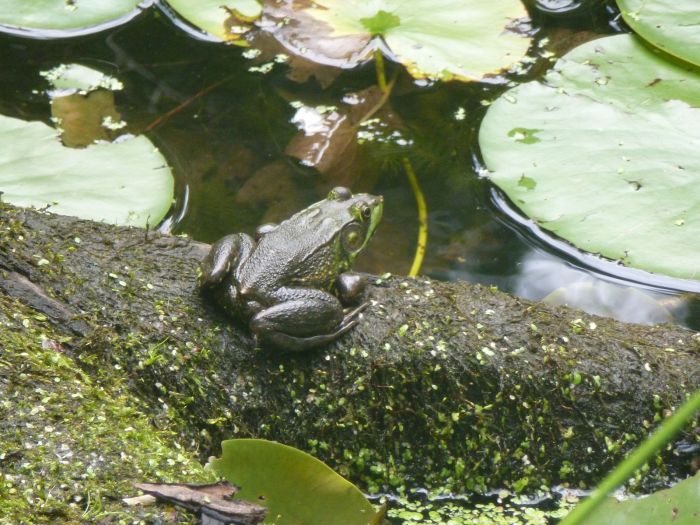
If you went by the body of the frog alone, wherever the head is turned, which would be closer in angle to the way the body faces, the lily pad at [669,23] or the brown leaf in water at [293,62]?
the lily pad

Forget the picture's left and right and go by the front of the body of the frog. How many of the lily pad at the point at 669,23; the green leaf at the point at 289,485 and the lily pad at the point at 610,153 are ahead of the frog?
2

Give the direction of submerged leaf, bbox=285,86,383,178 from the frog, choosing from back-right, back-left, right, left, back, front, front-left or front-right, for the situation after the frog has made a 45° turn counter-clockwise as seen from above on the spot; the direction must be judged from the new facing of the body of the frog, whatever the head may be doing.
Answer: front

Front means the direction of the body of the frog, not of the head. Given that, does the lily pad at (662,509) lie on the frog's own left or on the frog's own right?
on the frog's own right

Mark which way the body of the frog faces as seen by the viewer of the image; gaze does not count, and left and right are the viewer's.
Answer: facing away from the viewer and to the right of the viewer

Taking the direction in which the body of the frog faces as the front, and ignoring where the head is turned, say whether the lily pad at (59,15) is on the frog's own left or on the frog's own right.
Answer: on the frog's own left

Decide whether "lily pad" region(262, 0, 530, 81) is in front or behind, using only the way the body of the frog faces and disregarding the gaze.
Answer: in front

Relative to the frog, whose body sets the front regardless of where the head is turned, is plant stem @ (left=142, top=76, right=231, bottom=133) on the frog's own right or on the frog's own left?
on the frog's own left

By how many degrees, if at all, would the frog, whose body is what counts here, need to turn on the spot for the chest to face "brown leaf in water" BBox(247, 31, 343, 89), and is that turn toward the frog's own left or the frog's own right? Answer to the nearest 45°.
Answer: approximately 45° to the frog's own left

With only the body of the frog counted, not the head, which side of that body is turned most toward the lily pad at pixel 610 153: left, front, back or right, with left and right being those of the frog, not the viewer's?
front

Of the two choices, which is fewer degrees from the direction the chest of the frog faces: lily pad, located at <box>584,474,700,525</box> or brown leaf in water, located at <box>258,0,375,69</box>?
the brown leaf in water

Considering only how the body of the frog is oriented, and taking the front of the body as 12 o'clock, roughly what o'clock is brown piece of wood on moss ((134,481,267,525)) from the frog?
The brown piece of wood on moss is roughly at 5 o'clock from the frog.

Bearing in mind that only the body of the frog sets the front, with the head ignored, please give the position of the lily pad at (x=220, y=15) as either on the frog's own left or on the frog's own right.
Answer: on the frog's own left

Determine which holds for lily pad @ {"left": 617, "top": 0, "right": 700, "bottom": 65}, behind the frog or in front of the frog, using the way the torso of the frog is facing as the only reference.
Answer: in front
